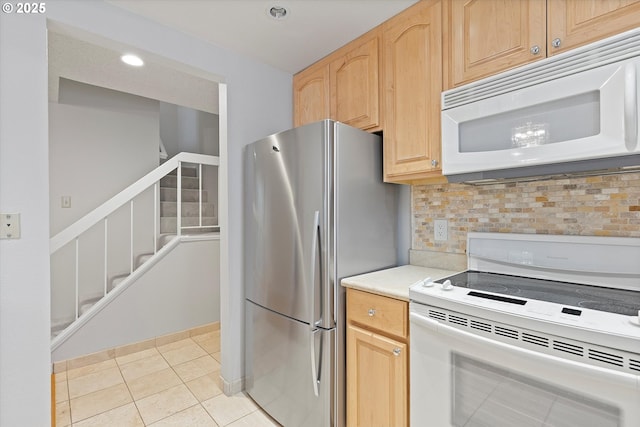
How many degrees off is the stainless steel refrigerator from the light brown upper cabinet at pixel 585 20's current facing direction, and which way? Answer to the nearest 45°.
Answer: approximately 45° to its right

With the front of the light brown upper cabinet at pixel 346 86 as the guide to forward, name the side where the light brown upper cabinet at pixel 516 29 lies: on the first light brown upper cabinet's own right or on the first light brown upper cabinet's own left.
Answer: on the first light brown upper cabinet's own left

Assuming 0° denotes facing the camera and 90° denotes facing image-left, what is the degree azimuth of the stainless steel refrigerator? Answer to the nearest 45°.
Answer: approximately 45°

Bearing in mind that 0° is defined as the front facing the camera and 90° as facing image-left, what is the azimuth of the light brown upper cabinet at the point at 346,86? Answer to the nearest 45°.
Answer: approximately 45°

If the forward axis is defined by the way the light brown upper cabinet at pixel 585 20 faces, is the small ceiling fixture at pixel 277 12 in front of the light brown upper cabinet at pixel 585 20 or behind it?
in front

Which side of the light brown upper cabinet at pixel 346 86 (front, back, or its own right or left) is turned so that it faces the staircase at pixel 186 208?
right

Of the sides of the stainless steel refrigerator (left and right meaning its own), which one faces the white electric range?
left

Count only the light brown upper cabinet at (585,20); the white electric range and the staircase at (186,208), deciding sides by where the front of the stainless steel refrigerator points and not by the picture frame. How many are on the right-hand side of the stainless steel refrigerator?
1
